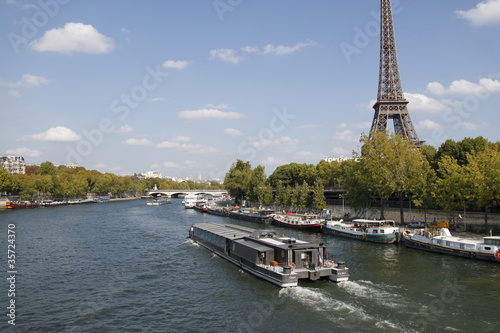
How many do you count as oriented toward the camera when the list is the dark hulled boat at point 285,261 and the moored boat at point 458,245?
0

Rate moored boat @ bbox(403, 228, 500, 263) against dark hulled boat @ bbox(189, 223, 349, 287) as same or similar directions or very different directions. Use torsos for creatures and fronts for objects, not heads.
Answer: same or similar directions

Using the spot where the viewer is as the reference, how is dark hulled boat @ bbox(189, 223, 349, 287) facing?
facing away from the viewer and to the left of the viewer

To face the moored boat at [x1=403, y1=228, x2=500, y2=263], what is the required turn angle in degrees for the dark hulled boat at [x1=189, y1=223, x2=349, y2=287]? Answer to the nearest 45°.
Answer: approximately 90° to its right

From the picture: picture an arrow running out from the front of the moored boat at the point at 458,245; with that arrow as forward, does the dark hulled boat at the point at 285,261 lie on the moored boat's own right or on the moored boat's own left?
on the moored boat's own left

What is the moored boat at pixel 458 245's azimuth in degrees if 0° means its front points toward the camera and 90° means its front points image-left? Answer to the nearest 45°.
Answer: approximately 135°
